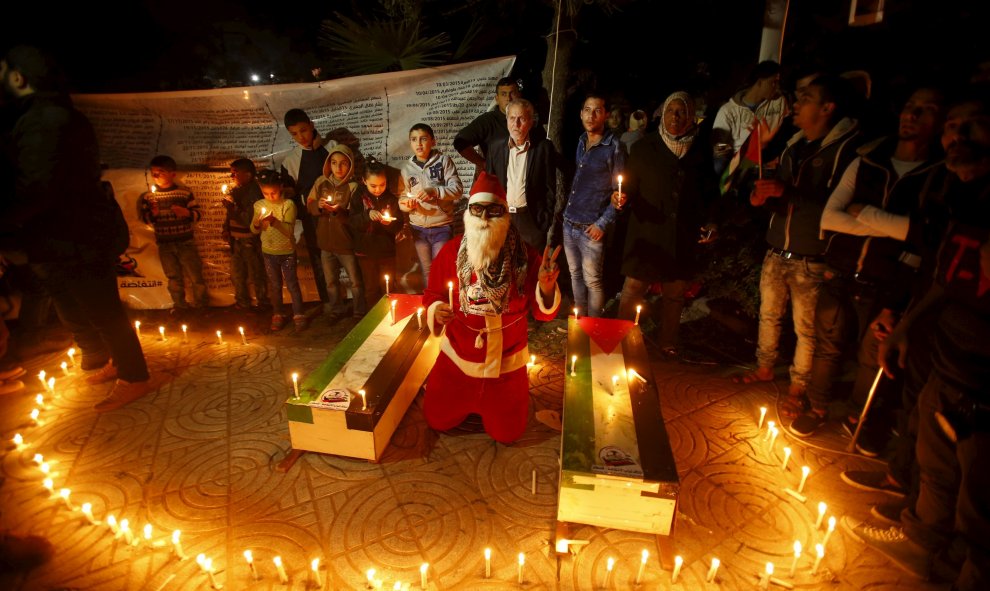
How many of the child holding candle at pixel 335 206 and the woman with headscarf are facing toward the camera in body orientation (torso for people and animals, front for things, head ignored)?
2

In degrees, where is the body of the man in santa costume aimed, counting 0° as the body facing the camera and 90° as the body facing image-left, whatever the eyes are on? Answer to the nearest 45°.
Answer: approximately 0°

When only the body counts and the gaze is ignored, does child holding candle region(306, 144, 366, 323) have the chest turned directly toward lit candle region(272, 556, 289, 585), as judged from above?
yes

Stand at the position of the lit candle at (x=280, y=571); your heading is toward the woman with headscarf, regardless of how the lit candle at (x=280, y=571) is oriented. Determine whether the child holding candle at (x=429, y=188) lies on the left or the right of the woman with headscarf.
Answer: left

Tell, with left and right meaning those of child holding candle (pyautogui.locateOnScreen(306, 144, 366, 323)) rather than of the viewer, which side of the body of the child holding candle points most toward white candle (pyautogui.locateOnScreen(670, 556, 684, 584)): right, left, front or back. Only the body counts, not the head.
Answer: front

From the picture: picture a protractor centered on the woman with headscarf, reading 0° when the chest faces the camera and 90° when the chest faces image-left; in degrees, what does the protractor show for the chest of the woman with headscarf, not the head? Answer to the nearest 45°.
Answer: approximately 0°

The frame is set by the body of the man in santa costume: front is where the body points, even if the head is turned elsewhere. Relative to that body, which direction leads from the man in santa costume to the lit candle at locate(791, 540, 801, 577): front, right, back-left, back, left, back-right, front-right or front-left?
front-left

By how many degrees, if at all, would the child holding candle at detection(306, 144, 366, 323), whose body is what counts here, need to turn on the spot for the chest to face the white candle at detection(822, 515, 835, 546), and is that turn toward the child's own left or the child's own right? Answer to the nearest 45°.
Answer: approximately 45° to the child's own left
